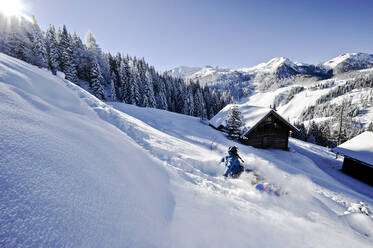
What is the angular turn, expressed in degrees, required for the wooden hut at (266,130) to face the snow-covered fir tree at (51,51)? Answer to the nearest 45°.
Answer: approximately 135° to its right

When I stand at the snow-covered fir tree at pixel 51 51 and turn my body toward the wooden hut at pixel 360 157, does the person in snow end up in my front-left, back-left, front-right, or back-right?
front-right

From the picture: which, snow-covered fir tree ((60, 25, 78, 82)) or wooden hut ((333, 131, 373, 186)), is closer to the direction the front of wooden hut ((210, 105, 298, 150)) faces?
the wooden hut

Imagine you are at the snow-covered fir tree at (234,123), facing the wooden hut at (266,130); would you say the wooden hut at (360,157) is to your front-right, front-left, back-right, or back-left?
front-right

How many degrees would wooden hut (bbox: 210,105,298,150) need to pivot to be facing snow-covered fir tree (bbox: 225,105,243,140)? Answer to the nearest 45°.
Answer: approximately 90° to its right

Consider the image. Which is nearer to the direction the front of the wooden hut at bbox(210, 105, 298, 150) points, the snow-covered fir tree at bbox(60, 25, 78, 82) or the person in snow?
the person in snow

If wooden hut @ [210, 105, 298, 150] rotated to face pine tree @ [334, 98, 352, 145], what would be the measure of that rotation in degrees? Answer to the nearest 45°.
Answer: approximately 90° to its left

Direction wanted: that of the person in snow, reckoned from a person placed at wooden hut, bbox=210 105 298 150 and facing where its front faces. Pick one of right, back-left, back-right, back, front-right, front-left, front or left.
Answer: front-right

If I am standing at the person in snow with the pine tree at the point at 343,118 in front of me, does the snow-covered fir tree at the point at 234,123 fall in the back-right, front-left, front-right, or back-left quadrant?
front-left
